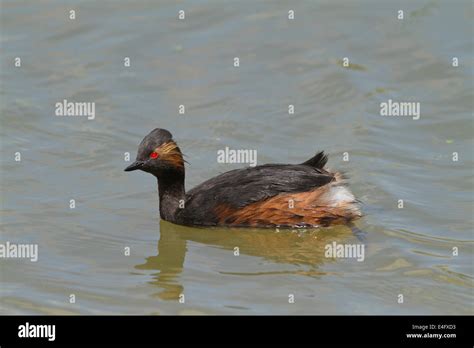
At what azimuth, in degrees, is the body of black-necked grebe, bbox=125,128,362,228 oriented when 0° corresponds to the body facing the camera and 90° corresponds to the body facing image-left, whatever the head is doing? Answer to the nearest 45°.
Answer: approximately 90°
